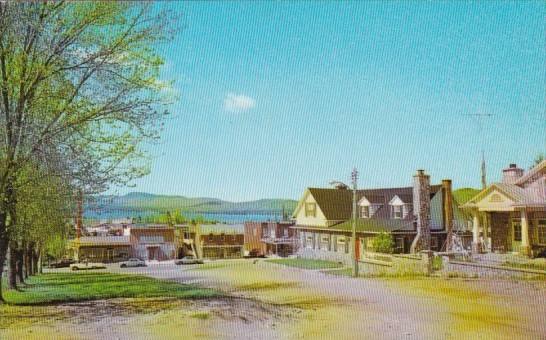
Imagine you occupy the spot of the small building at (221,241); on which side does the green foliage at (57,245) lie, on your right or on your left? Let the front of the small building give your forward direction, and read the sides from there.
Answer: on your right

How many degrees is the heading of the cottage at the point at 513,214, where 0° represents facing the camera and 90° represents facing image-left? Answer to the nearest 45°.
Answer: approximately 45°

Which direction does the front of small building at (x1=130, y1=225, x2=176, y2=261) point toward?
toward the camera

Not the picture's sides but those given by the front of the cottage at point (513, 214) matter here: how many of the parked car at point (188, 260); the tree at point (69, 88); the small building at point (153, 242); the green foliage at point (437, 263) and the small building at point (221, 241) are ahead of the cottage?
5

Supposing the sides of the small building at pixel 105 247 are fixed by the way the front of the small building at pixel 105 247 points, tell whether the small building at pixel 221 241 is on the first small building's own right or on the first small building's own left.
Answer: on the first small building's own left

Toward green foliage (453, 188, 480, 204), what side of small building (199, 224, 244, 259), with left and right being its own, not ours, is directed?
left

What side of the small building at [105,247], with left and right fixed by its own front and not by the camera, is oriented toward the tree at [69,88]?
front

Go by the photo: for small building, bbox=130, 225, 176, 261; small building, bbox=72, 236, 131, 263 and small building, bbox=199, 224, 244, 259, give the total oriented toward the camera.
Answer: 3

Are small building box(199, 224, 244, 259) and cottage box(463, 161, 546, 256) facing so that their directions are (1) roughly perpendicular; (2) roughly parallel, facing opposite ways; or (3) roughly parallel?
roughly perpendicular
